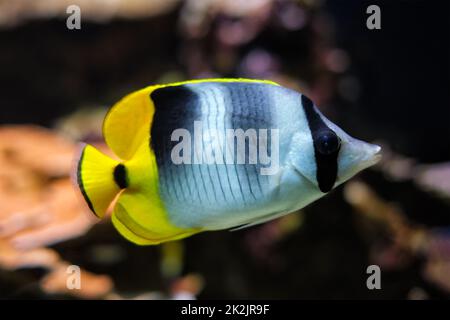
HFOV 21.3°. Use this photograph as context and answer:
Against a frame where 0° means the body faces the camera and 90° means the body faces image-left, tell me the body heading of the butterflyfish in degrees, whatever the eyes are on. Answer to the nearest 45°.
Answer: approximately 270°
